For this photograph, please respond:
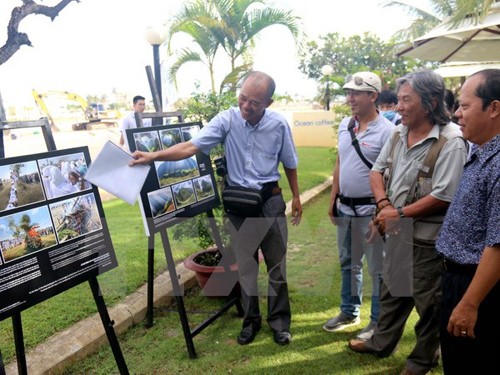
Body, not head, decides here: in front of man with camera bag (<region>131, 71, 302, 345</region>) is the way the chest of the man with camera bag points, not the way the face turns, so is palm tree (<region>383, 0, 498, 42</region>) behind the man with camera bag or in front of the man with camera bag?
behind

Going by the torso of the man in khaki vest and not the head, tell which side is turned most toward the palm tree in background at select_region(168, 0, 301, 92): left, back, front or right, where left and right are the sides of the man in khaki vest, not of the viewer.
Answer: right

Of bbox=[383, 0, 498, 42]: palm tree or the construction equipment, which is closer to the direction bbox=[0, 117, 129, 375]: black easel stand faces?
the palm tree

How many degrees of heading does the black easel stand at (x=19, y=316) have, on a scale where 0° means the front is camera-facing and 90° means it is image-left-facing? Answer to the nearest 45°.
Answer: approximately 315°

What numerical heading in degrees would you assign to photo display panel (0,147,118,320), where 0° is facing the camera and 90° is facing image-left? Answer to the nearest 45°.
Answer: approximately 315°

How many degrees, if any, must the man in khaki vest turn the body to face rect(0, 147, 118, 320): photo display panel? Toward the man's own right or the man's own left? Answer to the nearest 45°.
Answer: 0° — they already face it

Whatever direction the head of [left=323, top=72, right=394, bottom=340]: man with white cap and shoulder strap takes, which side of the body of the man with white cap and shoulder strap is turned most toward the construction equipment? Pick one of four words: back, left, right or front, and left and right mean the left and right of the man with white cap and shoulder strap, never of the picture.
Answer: right

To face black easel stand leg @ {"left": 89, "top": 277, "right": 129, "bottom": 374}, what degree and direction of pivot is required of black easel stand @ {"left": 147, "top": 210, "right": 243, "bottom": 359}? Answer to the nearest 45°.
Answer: approximately 90° to its right

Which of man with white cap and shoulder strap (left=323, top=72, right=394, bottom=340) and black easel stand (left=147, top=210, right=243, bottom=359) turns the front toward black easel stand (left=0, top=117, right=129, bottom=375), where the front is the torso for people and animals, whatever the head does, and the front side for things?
the man with white cap and shoulder strap
